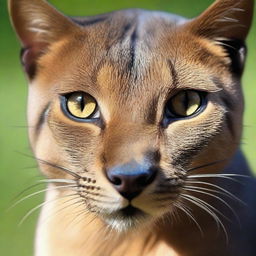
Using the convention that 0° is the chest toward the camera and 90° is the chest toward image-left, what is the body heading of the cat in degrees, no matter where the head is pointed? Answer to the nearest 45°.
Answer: approximately 0°
